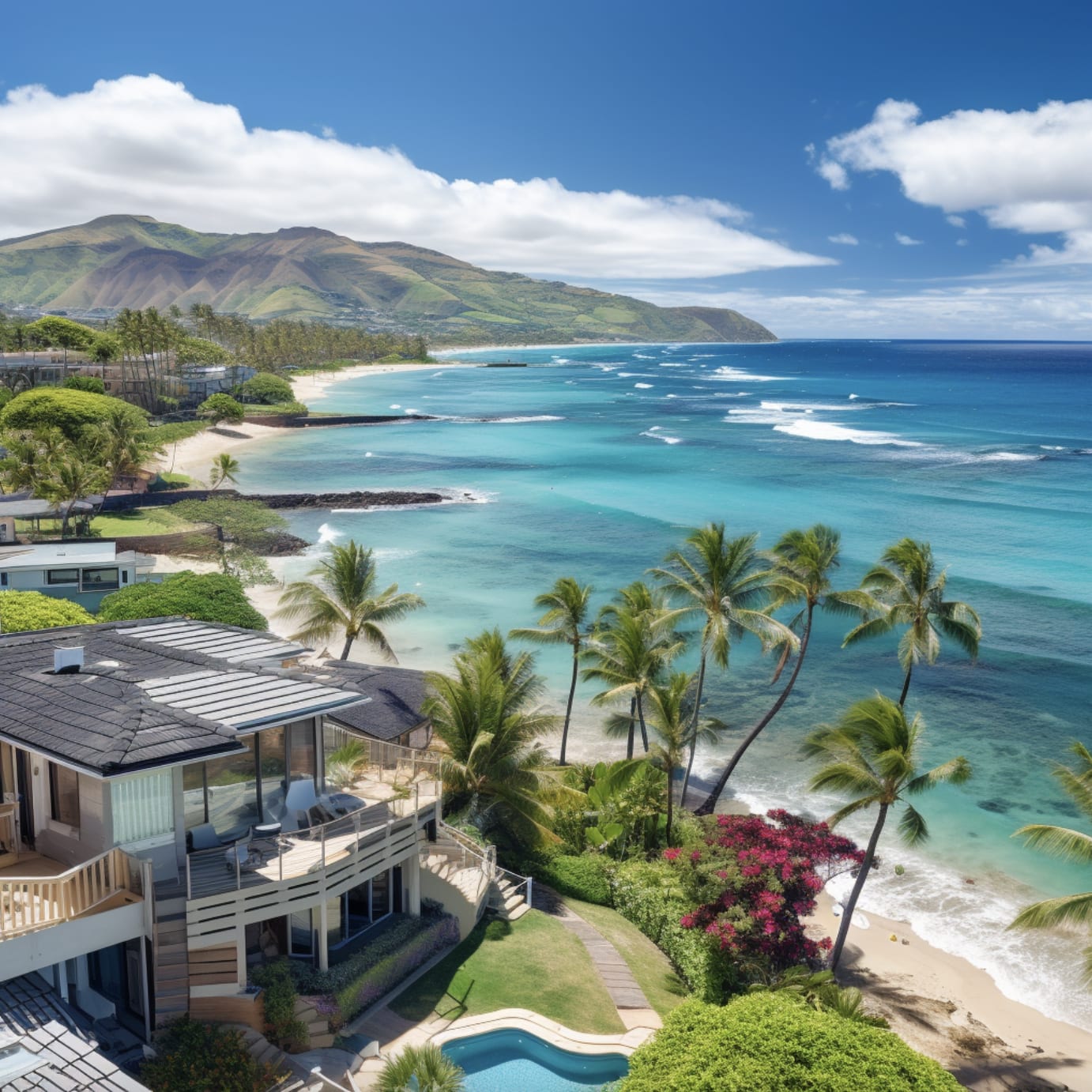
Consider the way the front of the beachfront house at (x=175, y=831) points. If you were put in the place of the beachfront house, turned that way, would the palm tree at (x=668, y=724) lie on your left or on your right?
on your left

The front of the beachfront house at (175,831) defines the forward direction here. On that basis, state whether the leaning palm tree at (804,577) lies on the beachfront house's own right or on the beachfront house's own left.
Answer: on the beachfront house's own left

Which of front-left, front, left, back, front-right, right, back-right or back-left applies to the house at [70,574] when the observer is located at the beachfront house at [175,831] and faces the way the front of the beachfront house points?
back-left

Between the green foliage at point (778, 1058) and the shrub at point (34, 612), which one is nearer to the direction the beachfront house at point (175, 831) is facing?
the green foliage

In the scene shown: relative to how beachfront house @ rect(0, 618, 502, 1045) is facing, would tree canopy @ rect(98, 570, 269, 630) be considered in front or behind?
behind

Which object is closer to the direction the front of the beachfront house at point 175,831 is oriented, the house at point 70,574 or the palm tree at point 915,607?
the palm tree

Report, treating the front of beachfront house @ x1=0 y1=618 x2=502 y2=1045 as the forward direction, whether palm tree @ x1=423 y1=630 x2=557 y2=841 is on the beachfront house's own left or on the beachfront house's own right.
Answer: on the beachfront house's own left

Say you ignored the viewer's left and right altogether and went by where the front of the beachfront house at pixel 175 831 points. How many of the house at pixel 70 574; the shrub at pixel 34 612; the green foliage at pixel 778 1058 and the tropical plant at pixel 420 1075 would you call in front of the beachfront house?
2

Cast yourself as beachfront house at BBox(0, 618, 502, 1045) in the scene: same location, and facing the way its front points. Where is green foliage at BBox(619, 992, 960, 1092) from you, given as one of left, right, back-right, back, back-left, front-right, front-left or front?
front

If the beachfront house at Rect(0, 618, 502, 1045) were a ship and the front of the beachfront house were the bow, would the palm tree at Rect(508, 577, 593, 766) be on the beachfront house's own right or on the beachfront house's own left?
on the beachfront house's own left
